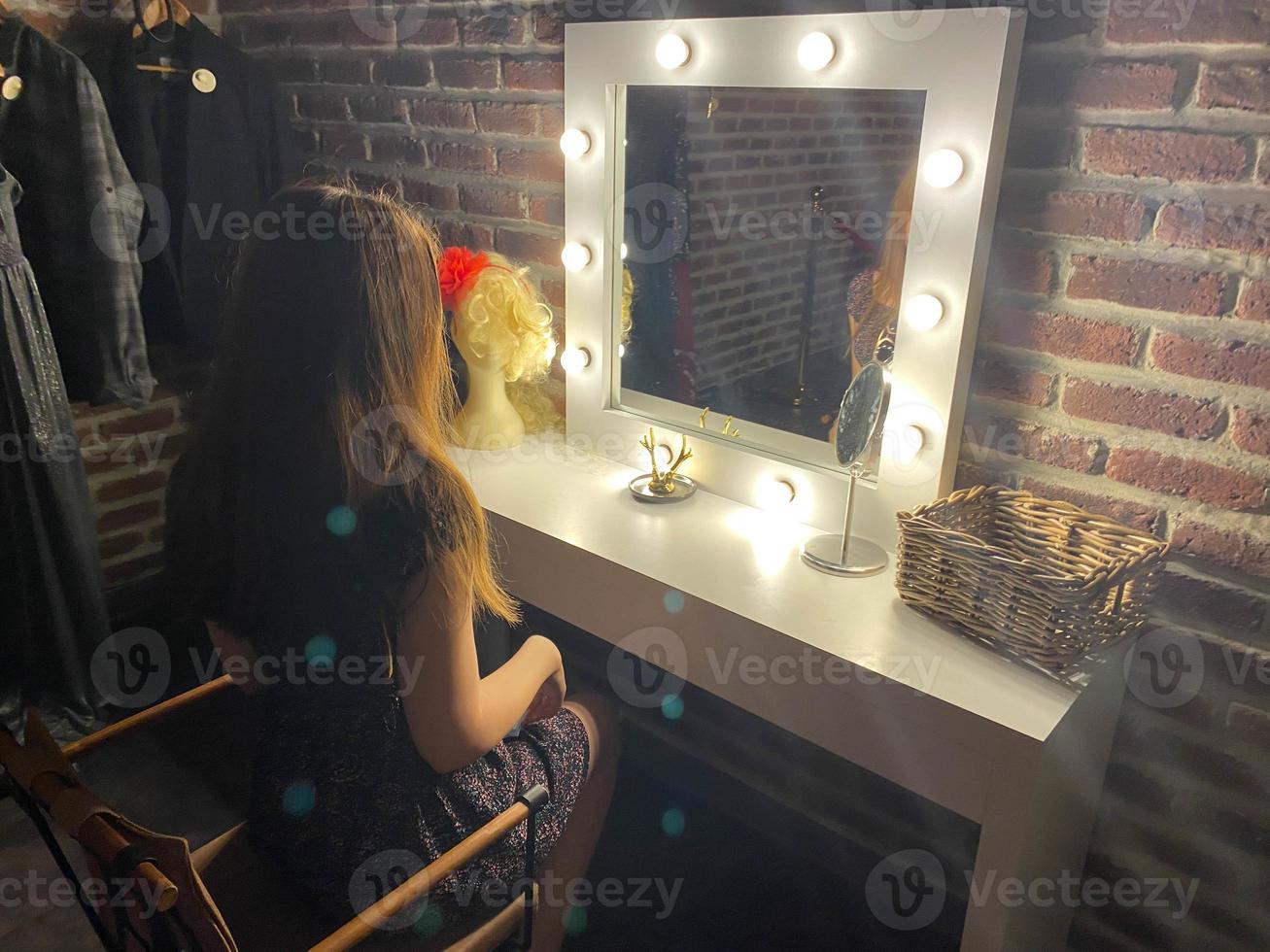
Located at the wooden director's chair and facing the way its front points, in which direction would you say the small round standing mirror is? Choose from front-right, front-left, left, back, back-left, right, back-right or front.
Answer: front-right

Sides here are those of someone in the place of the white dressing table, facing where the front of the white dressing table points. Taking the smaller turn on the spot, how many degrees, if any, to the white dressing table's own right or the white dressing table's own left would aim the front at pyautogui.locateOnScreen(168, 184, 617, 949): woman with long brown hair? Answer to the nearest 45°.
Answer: approximately 45° to the white dressing table's own right

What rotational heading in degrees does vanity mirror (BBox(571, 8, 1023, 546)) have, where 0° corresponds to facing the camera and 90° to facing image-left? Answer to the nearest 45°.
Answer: approximately 45°

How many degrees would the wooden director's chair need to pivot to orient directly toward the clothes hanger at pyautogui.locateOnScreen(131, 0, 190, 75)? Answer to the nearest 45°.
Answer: approximately 45° to its left

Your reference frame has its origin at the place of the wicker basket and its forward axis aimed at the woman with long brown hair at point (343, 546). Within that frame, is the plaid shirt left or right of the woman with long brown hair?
right

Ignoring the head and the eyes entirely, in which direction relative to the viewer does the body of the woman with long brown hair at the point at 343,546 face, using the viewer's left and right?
facing away from the viewer and to the right of the viewer

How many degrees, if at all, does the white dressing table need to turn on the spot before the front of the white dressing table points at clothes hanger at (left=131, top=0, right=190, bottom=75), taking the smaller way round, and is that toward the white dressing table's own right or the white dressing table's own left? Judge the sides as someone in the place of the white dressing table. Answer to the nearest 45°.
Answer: approximately 90° to the white dressing table's own right

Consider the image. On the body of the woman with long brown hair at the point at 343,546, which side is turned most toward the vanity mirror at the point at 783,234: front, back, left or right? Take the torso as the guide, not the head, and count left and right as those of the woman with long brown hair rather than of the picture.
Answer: front

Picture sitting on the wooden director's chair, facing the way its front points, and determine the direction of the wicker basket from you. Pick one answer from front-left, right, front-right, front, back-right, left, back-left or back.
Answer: front-right

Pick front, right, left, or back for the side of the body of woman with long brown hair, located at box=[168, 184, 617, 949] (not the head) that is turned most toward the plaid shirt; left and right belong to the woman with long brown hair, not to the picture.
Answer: left

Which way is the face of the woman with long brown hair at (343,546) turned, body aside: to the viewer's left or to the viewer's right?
to the viewer's right

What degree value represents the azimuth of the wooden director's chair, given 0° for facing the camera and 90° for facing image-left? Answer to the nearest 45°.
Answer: approximately 225°

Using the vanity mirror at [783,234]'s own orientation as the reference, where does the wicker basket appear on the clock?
The wicker basket is roughly at 9 o'clock from the vanity mirror.
